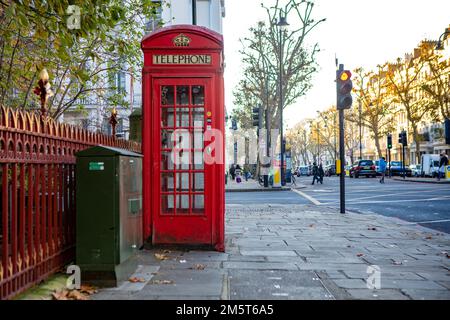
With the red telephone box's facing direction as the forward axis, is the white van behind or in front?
behind

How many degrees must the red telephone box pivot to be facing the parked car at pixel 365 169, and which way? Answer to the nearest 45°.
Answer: approximately 135° to its left

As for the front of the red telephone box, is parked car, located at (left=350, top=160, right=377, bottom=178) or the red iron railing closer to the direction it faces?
the red iron railing

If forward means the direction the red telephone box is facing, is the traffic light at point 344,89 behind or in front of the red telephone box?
behind

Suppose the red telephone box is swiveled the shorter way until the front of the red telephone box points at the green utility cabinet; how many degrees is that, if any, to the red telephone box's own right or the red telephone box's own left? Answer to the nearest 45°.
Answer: approximately 45° to the red telephone box's own right

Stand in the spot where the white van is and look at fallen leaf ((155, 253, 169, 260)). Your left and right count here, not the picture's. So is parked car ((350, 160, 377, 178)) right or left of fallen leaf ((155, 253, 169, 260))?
right

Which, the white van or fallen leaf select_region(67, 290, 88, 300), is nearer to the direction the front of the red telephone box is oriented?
the fallen leaf

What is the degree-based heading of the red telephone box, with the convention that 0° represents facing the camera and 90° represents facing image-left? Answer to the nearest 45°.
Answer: approximately 0°
